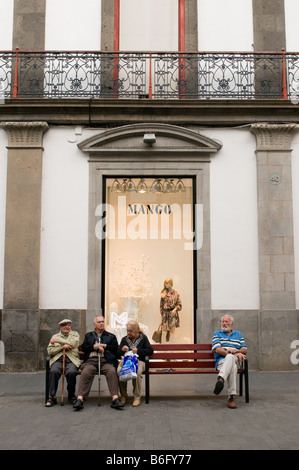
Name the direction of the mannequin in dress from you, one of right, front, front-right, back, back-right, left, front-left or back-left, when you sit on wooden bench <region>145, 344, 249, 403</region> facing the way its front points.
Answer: back

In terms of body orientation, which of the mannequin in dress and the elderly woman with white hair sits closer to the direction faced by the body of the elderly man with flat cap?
the elderly woman with white hair

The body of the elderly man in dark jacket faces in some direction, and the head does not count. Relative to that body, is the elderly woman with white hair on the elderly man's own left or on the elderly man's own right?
on the elderly man's own left

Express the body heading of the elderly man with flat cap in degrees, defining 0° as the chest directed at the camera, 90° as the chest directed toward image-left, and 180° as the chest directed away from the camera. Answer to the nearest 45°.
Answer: approximately 0°

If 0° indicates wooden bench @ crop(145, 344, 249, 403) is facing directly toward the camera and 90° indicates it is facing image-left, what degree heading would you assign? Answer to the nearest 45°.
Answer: approximately 0°

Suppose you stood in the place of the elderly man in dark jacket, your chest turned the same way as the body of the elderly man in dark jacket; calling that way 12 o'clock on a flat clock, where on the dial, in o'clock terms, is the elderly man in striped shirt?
The elderly man in striped shirt is roughly at 9 o'clock from the elderly man in dark jacket.

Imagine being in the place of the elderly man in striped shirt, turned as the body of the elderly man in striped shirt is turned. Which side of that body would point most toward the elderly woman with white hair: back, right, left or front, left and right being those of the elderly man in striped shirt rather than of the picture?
right
